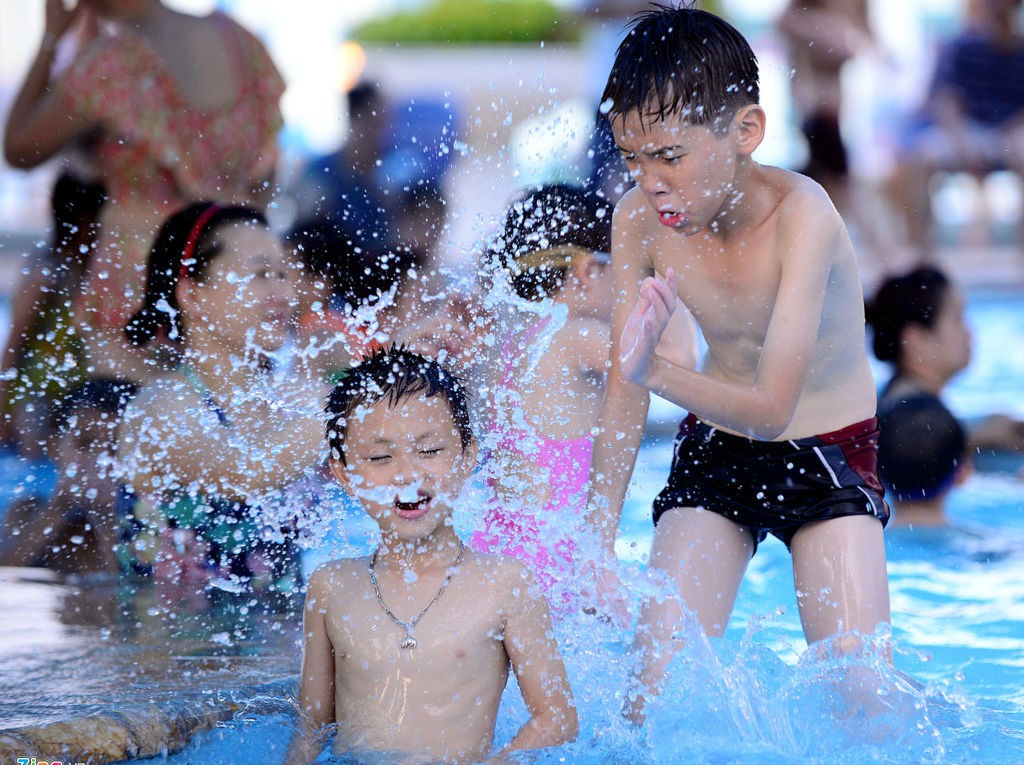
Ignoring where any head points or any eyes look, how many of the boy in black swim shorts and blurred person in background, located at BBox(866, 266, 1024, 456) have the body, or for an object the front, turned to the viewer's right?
1

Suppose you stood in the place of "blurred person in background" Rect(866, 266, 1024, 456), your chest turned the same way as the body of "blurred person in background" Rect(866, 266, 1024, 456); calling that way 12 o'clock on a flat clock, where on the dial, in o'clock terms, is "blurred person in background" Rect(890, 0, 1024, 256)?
"blurred person in background" Rect(890, 0, 1024, 256) is roughly at 9 o'clock from "blurred person in background" Rect(866, 266, 1024, 456).

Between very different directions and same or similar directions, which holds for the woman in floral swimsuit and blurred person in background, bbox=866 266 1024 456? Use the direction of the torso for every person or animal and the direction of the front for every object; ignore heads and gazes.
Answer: very different directions

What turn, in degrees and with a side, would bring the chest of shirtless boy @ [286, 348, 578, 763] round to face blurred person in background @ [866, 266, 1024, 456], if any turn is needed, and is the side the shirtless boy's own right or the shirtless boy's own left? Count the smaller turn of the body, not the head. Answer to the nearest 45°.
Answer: approximately 135° to the shirtless boy's own left

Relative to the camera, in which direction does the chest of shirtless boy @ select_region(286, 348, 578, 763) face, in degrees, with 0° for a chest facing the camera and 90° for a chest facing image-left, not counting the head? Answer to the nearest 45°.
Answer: approximately 0°

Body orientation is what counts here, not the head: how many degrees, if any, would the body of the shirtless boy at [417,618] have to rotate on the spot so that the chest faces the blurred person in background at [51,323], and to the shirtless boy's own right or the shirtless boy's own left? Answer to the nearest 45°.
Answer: approximately 135° to the shirtless boy's own right

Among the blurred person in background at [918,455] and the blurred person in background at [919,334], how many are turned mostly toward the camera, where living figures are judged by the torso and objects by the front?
0

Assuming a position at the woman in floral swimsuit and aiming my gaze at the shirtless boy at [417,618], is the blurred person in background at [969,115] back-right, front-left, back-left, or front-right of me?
back-left

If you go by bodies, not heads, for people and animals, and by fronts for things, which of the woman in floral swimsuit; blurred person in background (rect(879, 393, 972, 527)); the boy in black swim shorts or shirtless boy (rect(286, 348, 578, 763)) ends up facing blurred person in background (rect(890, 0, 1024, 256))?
blurred person in background (rect(879, 393, 972, 527))

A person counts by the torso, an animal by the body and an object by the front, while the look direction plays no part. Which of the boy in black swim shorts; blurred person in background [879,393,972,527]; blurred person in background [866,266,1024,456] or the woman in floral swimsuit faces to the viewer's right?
blurred person in background [866,266,1024,456]

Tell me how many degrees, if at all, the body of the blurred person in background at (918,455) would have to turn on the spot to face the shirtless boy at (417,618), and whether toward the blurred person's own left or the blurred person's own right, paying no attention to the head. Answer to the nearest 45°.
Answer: approximately 180°

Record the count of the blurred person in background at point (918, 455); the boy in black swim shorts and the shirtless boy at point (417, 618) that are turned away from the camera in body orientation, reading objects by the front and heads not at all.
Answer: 1
